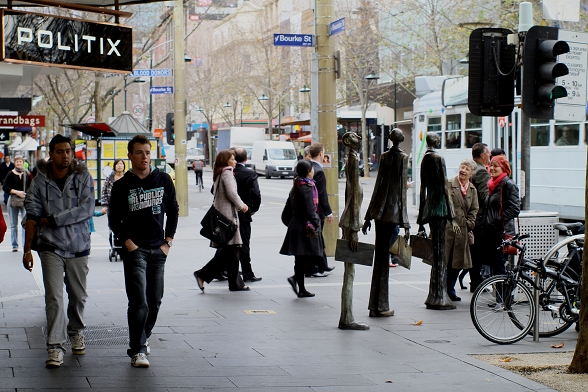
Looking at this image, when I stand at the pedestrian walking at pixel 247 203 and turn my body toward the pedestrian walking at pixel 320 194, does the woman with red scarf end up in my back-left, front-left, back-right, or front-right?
front-right

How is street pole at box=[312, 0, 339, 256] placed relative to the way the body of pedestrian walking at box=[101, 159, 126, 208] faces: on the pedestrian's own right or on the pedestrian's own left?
on the pedestrian's own left

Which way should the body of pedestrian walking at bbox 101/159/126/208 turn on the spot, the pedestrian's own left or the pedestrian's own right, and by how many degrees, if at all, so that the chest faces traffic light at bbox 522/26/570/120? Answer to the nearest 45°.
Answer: approximately 45° to the pedestrian's own left

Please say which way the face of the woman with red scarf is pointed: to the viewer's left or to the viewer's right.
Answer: to the viewer's left

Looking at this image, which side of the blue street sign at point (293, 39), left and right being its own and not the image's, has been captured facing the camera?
front

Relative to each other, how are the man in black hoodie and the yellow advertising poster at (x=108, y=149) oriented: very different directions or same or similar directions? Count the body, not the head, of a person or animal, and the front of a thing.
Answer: same or similar directions

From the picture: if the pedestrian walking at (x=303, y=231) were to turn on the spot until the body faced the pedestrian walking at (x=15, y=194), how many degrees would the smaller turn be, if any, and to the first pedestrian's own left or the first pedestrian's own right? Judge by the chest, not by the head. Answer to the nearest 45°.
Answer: approximately 135° to the first pedestrian's own left

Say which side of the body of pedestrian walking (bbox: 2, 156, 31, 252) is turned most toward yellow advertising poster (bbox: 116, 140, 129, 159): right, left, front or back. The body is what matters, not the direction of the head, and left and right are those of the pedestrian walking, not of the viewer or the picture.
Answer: back

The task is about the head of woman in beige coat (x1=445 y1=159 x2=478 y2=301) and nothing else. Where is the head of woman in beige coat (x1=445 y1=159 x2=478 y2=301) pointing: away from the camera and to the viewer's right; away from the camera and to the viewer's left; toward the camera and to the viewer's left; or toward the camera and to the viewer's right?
toward the camera and to the viewer's left

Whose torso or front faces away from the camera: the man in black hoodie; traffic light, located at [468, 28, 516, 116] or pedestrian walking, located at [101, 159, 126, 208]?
the traffic light

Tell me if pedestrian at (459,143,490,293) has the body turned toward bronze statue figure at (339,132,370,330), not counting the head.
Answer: no

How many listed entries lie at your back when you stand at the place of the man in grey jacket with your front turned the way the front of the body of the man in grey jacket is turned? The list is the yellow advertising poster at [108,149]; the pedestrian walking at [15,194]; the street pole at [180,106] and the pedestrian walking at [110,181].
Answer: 4

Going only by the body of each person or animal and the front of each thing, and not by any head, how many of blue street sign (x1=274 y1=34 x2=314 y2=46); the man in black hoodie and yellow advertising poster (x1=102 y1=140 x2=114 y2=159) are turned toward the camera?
3

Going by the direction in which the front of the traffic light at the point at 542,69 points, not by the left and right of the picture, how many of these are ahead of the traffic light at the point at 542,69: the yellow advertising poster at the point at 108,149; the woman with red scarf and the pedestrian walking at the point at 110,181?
0
